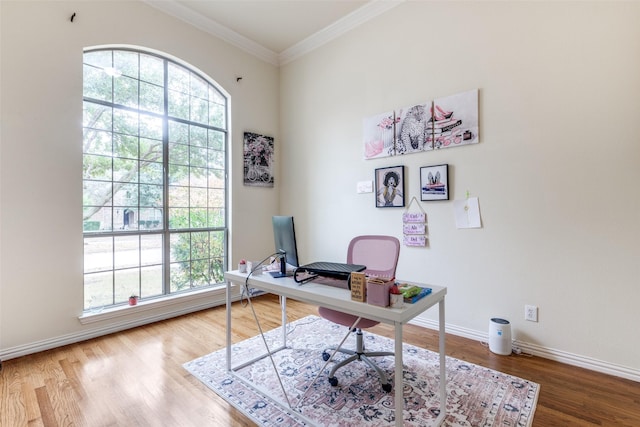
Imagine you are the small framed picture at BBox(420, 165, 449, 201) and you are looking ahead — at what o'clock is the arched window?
The arched window is roughly at 1 o'clock from the small framed picture.

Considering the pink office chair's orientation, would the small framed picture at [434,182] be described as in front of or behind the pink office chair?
behind

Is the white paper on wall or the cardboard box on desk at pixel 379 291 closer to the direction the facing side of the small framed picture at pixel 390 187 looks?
the cardboard box on desk

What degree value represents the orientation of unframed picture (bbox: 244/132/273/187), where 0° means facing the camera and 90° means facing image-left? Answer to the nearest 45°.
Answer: approximately 315°

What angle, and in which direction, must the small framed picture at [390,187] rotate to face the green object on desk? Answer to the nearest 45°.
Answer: approximately 45° to its left

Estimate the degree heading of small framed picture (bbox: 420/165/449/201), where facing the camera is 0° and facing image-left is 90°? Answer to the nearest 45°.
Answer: approximately 45°

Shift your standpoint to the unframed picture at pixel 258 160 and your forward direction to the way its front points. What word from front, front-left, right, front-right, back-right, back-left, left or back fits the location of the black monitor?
front-right

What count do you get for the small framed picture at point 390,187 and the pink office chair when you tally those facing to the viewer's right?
0

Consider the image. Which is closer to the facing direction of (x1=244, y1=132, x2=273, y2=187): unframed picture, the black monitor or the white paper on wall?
the white paper on wall

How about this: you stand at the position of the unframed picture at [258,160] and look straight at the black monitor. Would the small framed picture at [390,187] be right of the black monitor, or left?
left

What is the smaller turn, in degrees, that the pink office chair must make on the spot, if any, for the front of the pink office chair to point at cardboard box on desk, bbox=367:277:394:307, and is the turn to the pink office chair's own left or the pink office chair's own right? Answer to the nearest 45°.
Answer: approximately 45° to the pink office chair's own left

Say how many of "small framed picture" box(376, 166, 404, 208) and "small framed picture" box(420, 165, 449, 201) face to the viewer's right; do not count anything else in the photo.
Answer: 0
